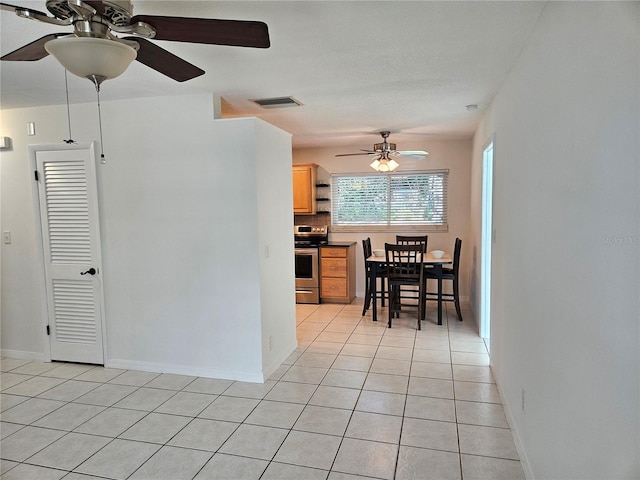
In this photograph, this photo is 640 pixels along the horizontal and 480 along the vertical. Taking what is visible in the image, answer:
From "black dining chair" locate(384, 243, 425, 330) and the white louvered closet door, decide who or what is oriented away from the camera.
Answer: the black dining chair

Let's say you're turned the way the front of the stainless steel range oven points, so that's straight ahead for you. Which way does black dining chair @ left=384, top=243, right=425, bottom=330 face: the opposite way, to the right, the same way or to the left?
the opposite way

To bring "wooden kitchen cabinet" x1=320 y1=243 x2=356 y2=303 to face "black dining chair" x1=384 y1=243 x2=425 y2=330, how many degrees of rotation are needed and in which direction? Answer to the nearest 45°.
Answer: approximately 45° to its left

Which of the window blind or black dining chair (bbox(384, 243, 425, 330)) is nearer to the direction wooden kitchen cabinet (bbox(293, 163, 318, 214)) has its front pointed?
the black dining chair

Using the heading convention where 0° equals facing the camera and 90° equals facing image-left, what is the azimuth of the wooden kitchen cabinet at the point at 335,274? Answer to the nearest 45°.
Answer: approximately 0°

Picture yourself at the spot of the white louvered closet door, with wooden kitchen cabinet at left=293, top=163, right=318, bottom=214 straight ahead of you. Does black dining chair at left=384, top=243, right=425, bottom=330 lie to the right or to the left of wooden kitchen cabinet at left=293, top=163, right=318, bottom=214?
right

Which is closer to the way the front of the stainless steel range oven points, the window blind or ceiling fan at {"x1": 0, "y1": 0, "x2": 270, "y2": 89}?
the ceiling fan

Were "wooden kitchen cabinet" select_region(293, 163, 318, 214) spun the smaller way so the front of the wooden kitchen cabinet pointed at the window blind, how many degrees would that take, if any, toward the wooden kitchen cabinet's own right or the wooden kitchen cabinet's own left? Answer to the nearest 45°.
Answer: approximately 90° to the wooden kitchen cabinet's own left

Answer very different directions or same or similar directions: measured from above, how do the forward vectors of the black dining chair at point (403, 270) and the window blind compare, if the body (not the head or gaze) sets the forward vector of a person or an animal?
very different directions

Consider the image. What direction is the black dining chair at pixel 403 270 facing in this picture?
away from the camera
